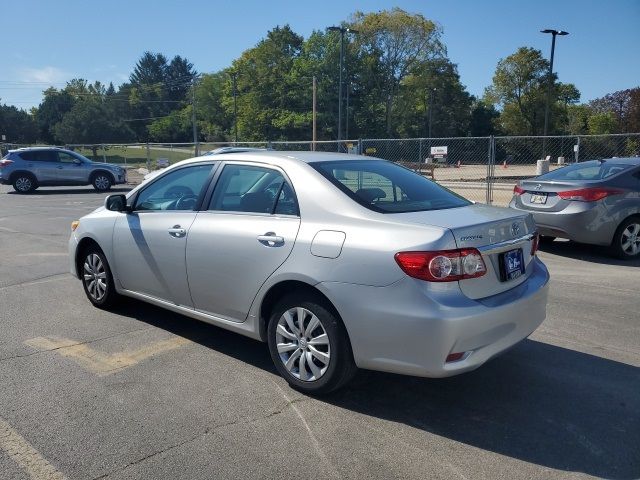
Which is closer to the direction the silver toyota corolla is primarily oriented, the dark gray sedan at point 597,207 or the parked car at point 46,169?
the parked car

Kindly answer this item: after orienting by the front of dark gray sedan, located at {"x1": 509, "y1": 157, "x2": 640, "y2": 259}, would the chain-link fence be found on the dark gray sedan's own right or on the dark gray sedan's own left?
on the dark gray sedan's own left

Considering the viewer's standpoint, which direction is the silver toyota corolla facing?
facing away from the viewer and to the left of the viewer

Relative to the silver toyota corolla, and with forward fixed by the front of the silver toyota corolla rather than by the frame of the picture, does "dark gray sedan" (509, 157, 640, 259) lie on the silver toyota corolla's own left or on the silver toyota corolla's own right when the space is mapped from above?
on the silver toyota corolla's own right

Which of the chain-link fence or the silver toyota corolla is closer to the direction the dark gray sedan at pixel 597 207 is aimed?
the chain-link fence

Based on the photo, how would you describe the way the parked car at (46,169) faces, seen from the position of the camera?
facing to the right of the viewer

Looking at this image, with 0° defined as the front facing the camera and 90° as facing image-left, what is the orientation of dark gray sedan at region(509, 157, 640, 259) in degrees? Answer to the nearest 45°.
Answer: approximately 225°

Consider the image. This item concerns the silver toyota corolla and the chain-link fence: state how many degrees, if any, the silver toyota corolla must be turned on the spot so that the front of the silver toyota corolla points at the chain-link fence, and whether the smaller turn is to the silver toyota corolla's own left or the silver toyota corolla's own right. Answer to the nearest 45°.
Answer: approximately 45° to the silver toyota corolla's own right

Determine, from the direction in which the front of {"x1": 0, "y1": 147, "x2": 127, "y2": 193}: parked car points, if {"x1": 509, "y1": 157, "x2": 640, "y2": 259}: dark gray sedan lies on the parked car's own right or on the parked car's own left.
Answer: on the parked car's own right

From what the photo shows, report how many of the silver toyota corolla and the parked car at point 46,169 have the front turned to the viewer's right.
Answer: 1
